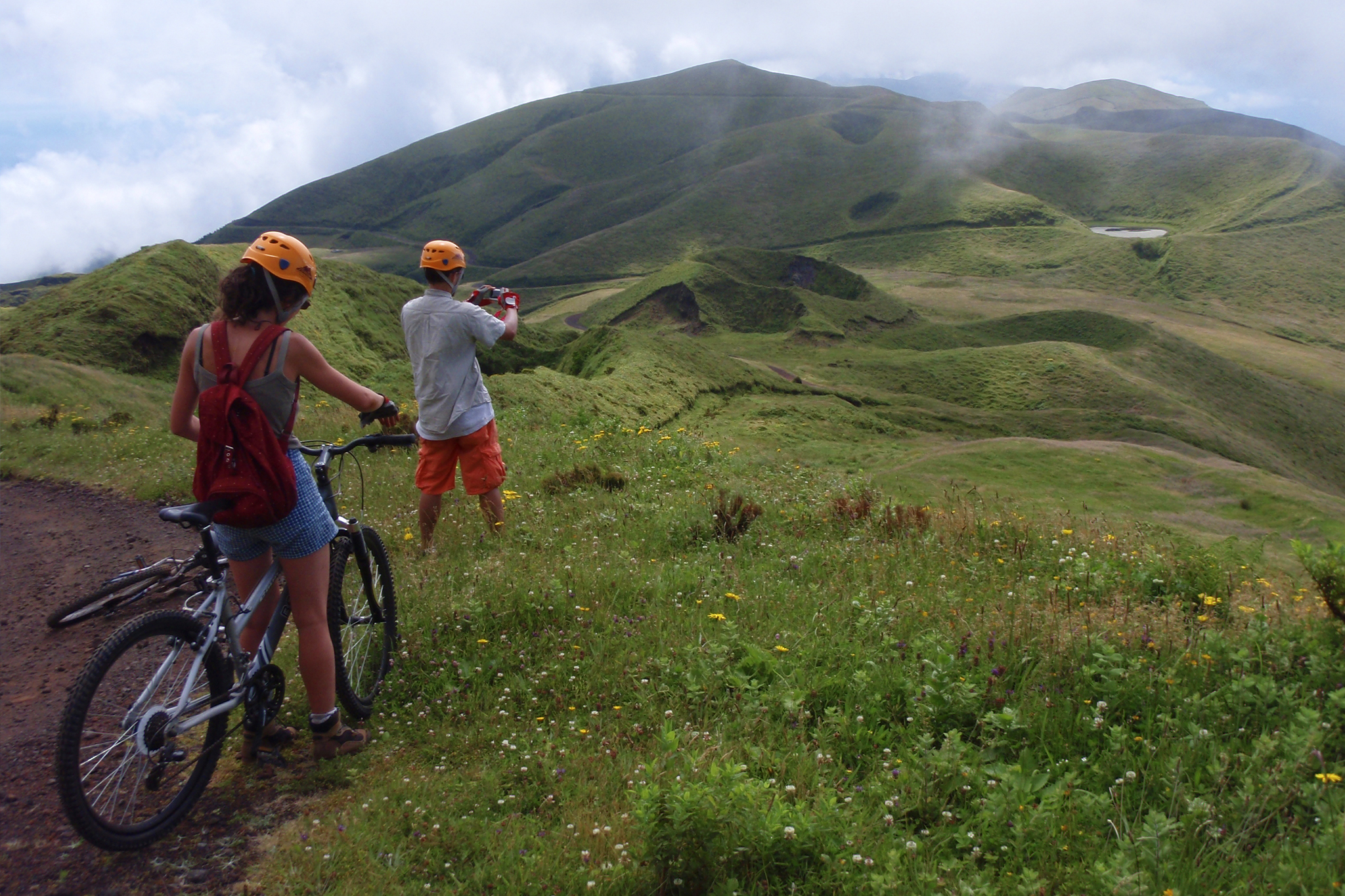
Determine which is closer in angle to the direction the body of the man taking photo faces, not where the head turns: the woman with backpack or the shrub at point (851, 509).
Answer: the shrub

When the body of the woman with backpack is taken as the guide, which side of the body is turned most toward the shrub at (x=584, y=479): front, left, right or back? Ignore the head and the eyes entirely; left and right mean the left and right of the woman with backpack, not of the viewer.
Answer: front

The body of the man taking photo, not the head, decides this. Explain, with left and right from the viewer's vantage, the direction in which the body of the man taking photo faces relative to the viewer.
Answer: facing away from the viewer and to the right of the viewer

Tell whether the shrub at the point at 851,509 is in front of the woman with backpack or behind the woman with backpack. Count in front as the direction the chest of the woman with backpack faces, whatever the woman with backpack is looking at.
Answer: in front

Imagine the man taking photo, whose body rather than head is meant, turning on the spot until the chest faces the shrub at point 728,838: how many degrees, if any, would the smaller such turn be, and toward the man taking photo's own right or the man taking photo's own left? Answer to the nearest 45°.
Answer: approximately 135° to the man taking photo's own right

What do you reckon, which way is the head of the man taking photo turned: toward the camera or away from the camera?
away from the camera

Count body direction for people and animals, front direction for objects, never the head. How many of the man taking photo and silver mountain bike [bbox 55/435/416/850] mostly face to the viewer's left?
0

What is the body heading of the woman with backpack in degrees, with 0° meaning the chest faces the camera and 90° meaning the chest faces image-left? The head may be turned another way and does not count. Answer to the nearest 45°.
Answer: approximately 225°

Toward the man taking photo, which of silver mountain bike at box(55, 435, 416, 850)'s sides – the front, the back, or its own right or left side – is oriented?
front

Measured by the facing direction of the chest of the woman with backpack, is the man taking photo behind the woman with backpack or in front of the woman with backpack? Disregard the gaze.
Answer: in front

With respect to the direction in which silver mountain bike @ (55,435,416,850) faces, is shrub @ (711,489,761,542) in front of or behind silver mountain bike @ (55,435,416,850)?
in front

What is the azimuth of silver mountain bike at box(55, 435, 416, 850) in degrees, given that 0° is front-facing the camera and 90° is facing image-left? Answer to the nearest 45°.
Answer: approximately 225°

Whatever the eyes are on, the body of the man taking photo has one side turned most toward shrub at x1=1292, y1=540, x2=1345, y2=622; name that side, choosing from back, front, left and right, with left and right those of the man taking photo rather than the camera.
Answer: right

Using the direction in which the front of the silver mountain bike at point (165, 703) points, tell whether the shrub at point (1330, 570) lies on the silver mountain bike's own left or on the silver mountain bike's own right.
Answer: on the silver mountain bike's own right
